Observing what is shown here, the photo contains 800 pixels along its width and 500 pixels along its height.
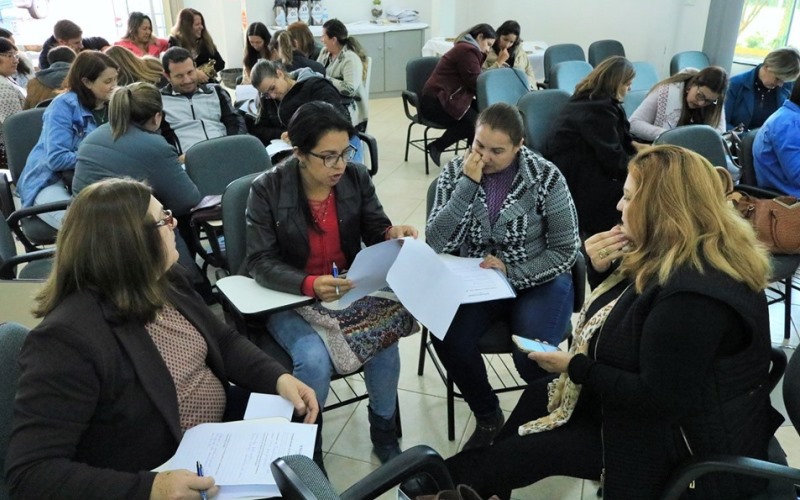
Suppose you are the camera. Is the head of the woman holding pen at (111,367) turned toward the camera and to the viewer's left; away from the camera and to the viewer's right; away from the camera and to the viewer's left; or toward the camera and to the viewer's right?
away from the camera and to the viewer's right

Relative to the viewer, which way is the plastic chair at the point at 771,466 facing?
to the viewer's left

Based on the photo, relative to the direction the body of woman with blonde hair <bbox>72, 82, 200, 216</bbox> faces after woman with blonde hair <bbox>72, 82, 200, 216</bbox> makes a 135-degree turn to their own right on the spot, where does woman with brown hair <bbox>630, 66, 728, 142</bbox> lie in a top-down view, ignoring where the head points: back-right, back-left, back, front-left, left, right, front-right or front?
left

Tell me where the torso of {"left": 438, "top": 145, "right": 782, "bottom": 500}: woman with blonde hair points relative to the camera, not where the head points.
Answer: to the viewer's left

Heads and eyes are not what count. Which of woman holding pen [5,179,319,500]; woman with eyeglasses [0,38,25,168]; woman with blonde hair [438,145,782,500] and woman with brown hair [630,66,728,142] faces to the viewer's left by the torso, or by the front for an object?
woman with blonde hair [438,145,782,500]

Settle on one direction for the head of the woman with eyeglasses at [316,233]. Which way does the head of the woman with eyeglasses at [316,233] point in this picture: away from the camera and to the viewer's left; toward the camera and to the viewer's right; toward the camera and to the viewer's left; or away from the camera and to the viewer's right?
toward the camera and to the viewer's right

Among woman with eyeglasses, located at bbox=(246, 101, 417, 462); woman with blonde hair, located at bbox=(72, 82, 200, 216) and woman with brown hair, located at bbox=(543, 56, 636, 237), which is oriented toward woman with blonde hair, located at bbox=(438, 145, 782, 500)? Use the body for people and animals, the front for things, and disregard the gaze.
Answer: the woman with eyeglasses

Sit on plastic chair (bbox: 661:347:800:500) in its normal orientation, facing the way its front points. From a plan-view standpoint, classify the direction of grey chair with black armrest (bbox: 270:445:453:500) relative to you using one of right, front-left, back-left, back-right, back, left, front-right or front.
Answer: front-left

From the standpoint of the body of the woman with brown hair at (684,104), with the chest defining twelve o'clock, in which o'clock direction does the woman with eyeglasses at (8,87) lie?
The woman with eyeglasses is roughly at 4 o'clock from the woman with brown hair.

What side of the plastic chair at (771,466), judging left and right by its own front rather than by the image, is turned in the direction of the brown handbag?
right

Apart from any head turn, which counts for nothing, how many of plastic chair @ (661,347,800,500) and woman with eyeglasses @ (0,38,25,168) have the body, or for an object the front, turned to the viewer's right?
1

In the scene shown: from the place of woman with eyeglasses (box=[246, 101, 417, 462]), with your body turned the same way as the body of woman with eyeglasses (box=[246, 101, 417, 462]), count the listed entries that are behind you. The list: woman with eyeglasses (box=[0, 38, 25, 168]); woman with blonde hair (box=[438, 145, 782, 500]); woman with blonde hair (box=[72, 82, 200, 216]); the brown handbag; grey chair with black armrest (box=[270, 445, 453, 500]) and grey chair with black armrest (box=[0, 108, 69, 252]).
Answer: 3

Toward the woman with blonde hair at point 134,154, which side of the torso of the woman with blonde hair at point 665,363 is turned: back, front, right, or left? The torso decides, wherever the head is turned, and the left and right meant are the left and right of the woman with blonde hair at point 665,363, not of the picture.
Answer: front

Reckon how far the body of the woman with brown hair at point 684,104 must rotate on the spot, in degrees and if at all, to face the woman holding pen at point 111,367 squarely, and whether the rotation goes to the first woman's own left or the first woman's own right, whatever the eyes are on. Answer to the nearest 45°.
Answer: approximately 45° to the first woman's own right

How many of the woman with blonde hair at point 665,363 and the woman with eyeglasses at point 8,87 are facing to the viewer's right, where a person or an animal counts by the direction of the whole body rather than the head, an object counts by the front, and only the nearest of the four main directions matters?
1

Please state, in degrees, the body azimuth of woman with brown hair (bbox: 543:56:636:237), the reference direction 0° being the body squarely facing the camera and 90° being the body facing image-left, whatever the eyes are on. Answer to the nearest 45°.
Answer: approximately 225°

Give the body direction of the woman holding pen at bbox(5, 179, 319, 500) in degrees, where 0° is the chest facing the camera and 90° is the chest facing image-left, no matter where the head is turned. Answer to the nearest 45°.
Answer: approximately 315°
